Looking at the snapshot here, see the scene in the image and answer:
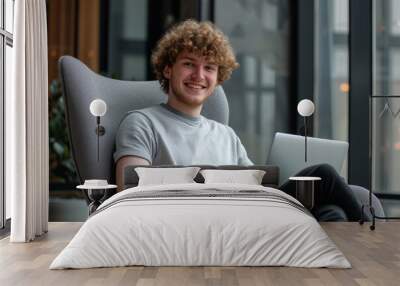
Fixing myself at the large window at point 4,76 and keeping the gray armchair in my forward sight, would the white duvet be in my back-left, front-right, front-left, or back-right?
front-right

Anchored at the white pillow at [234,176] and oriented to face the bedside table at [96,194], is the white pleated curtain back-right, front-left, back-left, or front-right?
front-left

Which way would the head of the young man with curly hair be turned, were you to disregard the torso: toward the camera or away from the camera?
toward the camera
